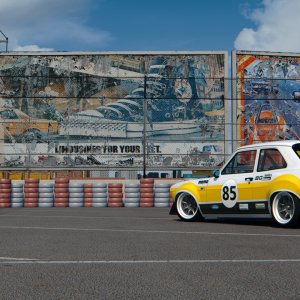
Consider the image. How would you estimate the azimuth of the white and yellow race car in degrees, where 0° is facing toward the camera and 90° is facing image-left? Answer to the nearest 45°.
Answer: approximately 135°

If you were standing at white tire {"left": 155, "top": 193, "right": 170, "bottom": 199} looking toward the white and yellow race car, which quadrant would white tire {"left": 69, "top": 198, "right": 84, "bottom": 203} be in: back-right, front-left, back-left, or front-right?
back-right

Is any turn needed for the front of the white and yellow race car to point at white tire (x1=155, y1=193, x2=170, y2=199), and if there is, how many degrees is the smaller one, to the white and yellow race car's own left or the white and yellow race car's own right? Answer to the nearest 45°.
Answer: approximately 45° to the white and yellow race car's own right
